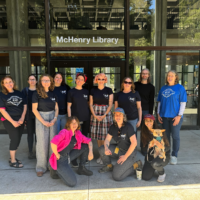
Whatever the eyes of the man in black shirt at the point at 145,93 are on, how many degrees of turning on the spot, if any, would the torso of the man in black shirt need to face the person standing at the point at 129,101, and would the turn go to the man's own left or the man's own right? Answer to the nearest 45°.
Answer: approximately 45° to the man's own right

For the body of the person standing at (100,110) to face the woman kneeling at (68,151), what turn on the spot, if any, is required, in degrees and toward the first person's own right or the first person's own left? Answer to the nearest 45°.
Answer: approximately 45° to the first person's own right

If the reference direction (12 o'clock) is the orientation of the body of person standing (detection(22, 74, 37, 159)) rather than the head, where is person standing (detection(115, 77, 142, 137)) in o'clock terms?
person standing (detection(115, 77, 142, 137)) is roughly at 10 o'clock from person standing (detection(22, 74, 37, 159)).

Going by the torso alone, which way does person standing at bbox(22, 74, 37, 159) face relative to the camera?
toward the camera

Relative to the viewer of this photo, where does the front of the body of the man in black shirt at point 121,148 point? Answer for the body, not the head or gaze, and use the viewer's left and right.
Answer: facing the viewer and to the left of the viewer

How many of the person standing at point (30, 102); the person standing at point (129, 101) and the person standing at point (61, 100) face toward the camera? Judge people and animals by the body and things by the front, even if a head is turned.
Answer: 3

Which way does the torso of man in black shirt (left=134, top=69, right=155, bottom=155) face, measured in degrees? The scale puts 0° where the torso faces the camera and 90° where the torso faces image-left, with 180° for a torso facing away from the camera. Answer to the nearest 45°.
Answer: approximately 0°

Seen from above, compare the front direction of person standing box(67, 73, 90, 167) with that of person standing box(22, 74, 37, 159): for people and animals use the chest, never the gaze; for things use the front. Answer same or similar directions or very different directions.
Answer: same or similar directions

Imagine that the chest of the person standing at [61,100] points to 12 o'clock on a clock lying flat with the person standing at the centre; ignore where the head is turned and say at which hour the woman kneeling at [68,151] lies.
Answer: The woman kneeling is roughly at 12 o'clock from the person standing.

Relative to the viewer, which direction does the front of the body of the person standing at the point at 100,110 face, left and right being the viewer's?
facing the viewer

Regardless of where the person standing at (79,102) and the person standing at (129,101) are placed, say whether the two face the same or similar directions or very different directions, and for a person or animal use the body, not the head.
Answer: same or similar directions

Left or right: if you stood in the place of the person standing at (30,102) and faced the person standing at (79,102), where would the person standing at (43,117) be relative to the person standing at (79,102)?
right

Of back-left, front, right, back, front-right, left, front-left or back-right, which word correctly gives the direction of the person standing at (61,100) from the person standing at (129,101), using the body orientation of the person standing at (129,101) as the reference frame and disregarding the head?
right

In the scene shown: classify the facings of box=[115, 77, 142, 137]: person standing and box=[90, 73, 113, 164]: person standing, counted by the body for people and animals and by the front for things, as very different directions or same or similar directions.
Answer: same or similar directions

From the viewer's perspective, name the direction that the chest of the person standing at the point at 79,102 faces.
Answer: toward the camera

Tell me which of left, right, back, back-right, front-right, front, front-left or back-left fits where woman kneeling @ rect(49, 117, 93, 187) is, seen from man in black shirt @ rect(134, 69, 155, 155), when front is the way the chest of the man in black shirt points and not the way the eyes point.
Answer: front-right

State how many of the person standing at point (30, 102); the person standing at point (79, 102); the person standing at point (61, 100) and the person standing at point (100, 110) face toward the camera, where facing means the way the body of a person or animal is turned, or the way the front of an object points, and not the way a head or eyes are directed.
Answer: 4
